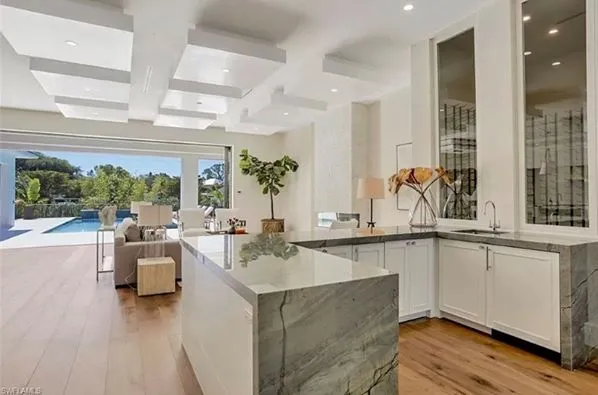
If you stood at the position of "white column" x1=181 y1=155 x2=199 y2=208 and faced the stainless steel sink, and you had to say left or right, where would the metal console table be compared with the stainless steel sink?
right

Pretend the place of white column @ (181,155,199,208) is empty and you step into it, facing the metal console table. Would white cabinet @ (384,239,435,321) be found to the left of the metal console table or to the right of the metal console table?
left

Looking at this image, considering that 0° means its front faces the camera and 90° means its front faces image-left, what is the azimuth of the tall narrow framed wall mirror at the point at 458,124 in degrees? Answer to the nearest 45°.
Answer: approximately 45°

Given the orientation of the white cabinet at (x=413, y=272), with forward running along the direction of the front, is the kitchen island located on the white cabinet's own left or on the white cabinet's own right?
on the white cabinet's own right

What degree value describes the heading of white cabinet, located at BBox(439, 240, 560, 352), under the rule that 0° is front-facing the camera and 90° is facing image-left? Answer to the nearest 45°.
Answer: approximately 45°

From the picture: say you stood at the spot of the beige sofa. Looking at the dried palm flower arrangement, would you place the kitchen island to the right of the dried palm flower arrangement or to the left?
right

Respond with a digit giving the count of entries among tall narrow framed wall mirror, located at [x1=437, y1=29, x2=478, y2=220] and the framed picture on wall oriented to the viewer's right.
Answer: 0

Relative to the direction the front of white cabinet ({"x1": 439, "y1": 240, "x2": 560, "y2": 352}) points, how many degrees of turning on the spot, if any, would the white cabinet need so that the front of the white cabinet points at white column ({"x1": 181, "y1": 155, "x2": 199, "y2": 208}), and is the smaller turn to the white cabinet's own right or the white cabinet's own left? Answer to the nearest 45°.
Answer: approximately 90° to the white cabinet's own right
